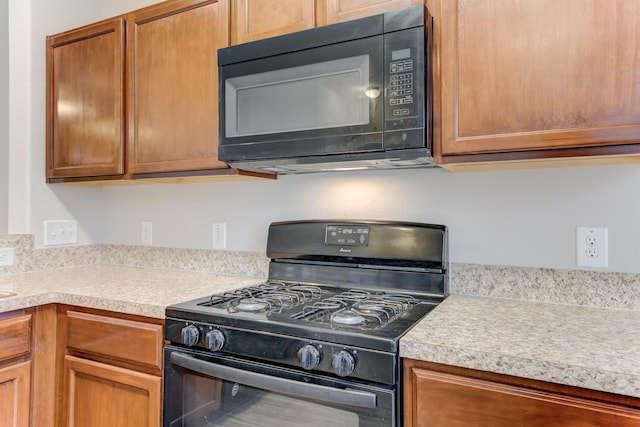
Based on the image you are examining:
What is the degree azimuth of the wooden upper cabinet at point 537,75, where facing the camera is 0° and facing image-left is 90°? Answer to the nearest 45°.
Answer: approximately 0°

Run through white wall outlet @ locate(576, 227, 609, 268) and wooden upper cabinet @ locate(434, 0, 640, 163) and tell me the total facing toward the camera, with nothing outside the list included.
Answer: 2

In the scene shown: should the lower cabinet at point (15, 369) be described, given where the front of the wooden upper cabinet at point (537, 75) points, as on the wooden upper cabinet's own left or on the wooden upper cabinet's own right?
on the wooden upper cabinet's own right

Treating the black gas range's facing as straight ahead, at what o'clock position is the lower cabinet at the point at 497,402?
The lower cabinet is roughly at 9 o'clock from the black gas range.

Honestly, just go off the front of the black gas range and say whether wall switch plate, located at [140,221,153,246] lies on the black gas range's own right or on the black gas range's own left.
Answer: on the black gas range's own right

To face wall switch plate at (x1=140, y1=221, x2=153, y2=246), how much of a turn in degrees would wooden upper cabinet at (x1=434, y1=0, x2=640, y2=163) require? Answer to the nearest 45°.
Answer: approximately 90° to its right
